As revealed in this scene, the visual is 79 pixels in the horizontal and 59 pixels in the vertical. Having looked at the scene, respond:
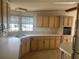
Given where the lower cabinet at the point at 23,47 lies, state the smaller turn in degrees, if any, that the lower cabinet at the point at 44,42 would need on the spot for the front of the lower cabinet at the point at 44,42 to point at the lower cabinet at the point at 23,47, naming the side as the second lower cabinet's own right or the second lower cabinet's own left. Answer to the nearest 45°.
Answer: approximately 45° to the second lower cabinet's own right

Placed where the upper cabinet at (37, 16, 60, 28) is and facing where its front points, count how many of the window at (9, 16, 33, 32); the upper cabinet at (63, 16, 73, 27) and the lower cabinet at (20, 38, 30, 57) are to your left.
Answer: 1

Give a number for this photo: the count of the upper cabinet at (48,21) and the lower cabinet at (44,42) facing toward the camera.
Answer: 2

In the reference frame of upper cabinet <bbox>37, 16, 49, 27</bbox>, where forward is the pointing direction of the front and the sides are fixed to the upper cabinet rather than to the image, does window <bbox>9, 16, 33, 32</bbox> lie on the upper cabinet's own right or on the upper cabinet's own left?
on the upper cabinet's own right

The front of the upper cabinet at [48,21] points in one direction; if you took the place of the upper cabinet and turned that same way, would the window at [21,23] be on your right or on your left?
on your right

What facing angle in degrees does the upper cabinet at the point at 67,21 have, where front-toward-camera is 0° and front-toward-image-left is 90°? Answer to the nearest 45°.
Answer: approximately 0°

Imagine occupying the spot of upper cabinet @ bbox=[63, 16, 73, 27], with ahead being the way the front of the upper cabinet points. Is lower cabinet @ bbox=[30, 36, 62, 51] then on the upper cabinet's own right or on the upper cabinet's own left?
on the upper cabinet's own right

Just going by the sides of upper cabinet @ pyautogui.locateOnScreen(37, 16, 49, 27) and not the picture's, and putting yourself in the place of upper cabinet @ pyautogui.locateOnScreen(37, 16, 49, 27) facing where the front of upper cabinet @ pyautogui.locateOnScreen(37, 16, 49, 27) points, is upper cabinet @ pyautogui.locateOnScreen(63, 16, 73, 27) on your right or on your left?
on your left

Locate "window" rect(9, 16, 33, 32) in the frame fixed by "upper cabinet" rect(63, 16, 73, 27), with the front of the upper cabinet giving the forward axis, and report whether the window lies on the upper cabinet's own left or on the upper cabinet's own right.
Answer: on the upper cabinet's own right

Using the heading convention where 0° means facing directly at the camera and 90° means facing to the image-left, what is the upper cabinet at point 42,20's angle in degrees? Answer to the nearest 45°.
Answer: approximately 0°
